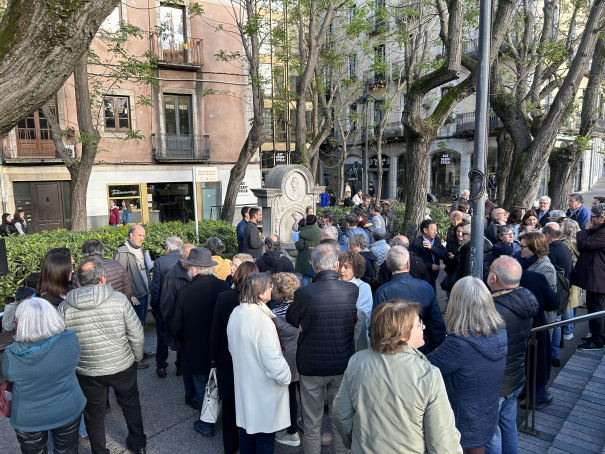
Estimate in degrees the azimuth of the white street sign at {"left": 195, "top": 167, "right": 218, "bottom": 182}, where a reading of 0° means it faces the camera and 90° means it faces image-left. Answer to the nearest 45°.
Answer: approximately 0°

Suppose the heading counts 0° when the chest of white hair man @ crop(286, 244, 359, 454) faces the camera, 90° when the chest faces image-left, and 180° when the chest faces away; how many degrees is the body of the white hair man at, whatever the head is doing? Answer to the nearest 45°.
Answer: approximately 180°

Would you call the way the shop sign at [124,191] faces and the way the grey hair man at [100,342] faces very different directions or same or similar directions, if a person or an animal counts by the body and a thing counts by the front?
very different directions

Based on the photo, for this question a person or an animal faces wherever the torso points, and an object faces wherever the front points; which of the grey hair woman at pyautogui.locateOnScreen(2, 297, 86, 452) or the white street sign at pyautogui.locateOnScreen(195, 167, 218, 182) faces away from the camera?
the grey hair woman

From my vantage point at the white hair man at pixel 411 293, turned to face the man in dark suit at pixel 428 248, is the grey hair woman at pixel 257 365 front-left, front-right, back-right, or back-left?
back-left

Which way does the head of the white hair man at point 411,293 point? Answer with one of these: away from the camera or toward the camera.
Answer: away from the camera

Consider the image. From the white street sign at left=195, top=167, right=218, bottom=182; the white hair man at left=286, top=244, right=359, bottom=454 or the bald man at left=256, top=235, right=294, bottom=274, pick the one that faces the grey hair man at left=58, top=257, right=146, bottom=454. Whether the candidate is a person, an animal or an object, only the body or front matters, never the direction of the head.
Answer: the white street sign

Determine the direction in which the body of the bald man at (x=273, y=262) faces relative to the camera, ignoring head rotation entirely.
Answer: away from the camera

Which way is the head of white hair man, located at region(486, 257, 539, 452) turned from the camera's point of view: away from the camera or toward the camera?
away from the camera

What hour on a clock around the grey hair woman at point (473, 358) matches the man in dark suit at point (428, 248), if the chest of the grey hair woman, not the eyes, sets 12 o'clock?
The man in dark suit is roughly at 1 o'clock from the grey hair woman.

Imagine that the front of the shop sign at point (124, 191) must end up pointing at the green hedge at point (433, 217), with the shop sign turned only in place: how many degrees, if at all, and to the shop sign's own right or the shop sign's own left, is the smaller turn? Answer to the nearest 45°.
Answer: approximately 45° to the shop sign's own left

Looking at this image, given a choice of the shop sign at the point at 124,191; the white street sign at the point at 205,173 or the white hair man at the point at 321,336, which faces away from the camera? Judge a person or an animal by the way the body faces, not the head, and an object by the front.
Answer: the white hair man

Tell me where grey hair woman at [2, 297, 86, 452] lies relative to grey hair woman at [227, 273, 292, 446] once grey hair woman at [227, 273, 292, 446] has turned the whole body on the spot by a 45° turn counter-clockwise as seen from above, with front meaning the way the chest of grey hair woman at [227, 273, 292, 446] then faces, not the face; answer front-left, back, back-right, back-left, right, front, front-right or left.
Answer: left

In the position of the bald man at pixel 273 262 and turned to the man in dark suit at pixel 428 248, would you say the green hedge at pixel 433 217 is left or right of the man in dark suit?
left
